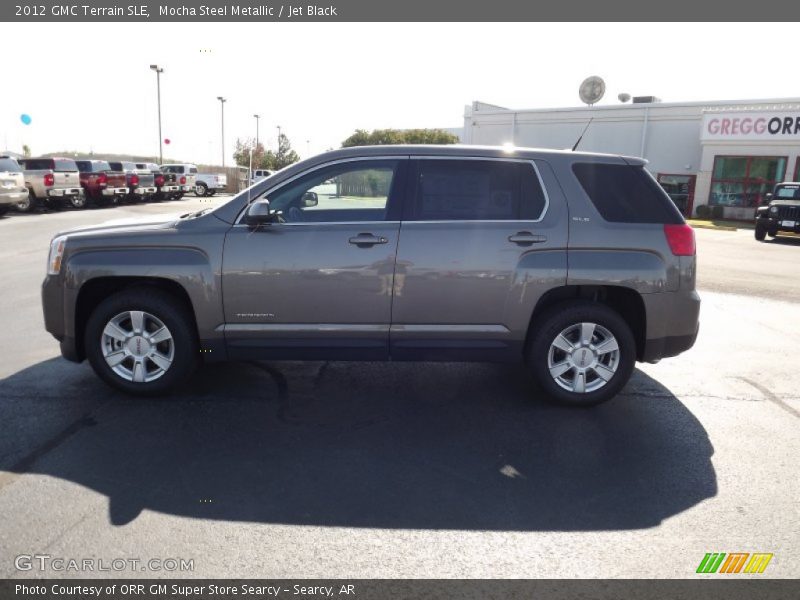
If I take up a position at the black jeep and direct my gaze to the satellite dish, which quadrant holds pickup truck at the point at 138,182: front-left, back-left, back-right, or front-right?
front-left

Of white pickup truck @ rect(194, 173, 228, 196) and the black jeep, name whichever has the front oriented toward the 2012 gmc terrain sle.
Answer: the black jeep

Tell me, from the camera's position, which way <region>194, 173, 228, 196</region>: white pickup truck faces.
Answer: facing away from the viewer and to the left of the viewer

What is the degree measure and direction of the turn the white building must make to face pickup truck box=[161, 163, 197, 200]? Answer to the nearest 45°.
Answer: approximately 90° to its right

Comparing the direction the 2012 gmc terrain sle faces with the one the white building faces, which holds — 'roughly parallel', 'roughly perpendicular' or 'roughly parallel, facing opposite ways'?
roughly perpendicular

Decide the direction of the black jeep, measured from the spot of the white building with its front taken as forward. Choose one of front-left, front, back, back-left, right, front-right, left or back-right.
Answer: front

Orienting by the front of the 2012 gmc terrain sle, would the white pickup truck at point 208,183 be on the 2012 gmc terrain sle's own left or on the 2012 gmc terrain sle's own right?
on the 2012 gmc terrain sle's own right

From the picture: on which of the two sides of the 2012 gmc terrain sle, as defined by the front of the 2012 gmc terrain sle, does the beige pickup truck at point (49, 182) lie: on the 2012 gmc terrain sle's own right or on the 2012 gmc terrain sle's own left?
on the 2012 gmc terrain sle's own right

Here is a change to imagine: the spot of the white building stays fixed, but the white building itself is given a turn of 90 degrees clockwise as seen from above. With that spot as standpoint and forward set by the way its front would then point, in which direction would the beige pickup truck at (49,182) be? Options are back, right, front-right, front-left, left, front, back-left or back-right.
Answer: front-left

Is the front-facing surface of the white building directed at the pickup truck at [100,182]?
no

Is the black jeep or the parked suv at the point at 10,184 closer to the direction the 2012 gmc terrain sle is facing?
the parked suv

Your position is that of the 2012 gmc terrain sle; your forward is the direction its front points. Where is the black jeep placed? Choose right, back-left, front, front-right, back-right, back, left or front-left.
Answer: back-right

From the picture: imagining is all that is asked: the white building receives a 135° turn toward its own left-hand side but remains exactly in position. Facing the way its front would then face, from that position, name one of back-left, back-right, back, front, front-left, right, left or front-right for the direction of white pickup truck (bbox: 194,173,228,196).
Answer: back-left

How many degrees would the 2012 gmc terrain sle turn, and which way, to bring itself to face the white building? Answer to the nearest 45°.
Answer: approximately 135° to its right

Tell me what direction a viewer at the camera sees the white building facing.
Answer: facing the viewer

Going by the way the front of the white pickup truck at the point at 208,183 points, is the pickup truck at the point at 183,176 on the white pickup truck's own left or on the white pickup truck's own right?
on the white pickup truck's own left

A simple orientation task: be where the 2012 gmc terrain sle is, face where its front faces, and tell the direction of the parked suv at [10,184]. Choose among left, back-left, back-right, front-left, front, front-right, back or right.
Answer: front-right

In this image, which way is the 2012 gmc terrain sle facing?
to the viewer's left
